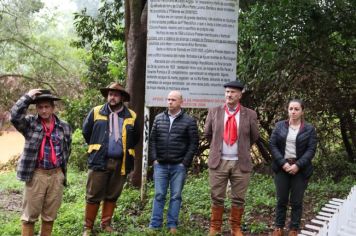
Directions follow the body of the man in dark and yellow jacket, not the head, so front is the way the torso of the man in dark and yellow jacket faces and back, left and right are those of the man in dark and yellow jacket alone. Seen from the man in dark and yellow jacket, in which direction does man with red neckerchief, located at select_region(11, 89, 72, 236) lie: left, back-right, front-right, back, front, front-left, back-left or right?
front-right

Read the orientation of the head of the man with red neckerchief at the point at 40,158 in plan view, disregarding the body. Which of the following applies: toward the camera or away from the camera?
toward the camera

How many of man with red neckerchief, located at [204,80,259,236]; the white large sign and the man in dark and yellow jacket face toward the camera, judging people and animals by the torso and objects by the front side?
3

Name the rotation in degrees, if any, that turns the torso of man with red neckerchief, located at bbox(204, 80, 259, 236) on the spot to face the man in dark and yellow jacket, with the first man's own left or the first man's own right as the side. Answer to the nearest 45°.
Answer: approximately 90° to the first man's own right

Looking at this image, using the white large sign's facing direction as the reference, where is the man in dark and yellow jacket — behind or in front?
in front

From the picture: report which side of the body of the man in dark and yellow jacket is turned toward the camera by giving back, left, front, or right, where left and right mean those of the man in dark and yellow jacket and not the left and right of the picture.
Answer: front

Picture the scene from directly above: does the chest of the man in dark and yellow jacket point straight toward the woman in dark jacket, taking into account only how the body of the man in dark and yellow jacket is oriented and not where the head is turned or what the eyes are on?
no

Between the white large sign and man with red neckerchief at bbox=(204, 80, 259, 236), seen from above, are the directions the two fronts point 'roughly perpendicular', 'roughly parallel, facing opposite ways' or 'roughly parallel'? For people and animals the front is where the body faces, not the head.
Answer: roughly parallel

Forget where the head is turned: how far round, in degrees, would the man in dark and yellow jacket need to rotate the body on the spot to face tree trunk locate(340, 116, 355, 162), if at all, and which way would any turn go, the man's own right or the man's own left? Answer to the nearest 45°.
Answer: approximately 135° to the man's own left

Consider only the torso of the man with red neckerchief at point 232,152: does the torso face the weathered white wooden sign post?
no

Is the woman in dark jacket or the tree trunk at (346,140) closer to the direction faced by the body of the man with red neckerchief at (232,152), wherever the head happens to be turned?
the woman in dark jacket

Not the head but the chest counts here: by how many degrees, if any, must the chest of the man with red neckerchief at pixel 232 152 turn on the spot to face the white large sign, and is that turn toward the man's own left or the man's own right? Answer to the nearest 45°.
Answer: approximately 135° to the man's own right

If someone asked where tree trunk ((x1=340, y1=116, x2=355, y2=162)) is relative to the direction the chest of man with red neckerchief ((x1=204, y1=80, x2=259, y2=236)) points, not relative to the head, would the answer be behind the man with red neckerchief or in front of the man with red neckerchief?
behind

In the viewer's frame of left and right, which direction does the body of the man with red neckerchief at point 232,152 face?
facing the viewer

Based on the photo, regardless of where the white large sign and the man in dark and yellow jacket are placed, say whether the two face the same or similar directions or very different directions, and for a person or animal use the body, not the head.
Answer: same or similar directions

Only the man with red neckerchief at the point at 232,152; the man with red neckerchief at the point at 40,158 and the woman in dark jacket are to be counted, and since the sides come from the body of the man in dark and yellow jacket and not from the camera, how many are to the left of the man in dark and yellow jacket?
2

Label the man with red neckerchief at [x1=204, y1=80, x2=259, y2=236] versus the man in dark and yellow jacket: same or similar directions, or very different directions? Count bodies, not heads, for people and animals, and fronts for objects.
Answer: same or similar directions

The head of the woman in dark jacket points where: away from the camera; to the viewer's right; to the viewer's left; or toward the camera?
toward the camera

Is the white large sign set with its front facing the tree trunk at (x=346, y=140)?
no
